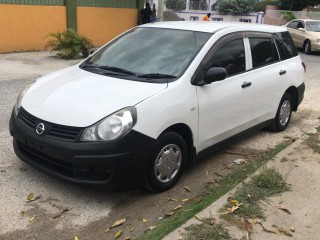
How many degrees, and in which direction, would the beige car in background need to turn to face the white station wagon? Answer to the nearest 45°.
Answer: approximately 45° to its right

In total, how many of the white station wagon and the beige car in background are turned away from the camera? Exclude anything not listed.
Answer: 0

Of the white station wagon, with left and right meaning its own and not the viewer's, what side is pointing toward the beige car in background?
back

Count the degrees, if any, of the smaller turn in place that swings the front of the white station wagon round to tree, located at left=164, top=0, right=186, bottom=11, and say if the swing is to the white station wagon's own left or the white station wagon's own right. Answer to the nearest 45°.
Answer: approximately 135° to the white station wagon's own right

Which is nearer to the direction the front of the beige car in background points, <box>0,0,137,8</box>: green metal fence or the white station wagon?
the white station wagon

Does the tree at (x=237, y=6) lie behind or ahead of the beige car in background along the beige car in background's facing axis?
behind

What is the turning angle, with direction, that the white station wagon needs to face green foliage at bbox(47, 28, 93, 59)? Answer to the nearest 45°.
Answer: approximately 135° to its right

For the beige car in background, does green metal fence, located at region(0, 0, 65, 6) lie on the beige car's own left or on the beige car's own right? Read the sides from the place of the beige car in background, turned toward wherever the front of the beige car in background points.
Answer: on the beige car's own right

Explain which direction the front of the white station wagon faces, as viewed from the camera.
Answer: facing the viewer and to the left of the viewer

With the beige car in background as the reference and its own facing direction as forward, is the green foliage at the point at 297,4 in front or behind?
behind

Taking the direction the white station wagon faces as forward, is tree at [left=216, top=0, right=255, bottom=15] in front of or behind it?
behind
